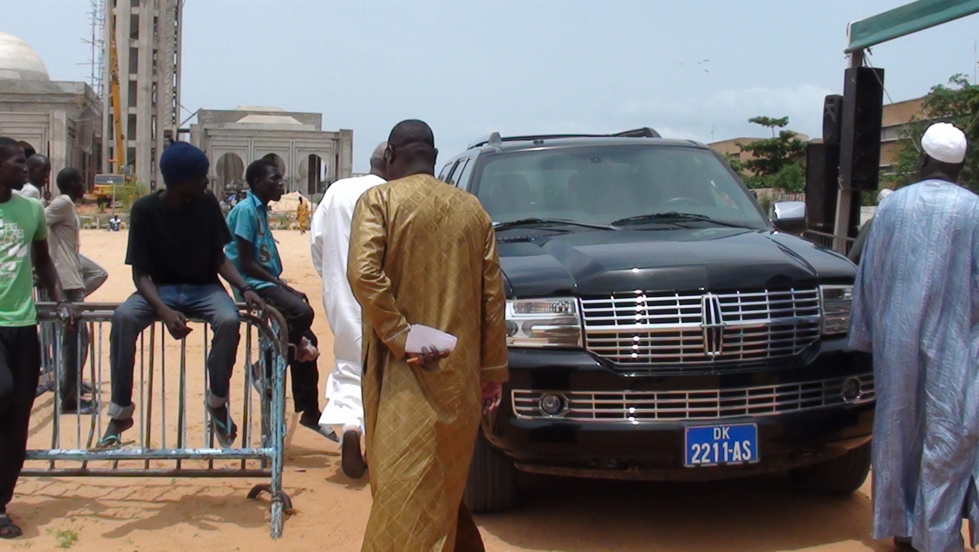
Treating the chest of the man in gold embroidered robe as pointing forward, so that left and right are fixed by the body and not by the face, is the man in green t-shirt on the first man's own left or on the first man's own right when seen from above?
on the first man's own left

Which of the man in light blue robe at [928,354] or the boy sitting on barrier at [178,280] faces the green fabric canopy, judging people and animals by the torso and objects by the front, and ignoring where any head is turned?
the man in light blue robe

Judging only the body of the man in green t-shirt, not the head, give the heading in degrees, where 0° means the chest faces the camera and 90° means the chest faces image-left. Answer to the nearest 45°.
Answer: approximately 0°

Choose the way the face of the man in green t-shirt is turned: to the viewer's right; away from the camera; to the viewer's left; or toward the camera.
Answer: to the viewer's right

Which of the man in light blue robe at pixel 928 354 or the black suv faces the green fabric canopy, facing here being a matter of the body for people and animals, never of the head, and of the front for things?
the man in light blue robe

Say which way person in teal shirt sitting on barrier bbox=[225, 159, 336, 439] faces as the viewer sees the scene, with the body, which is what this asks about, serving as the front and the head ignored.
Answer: to the viewer's right

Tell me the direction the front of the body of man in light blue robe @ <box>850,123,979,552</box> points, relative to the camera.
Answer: away from the camera

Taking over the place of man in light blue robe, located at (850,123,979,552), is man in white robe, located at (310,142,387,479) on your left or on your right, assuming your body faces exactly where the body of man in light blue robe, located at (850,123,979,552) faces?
on your left

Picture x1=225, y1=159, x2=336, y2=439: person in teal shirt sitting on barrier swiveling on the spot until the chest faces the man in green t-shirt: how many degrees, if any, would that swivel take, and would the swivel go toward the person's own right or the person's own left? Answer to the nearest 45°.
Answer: approximately 135° to the person's own right

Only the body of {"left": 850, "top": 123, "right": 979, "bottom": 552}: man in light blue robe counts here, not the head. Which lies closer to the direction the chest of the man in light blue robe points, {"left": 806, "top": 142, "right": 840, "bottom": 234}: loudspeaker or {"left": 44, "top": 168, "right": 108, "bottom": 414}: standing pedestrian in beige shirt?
the loudspeaker

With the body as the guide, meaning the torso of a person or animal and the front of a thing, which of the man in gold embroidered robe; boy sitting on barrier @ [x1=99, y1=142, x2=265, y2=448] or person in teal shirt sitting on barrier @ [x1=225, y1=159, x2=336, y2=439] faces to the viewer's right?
the person in teal shirt sitting on barrier

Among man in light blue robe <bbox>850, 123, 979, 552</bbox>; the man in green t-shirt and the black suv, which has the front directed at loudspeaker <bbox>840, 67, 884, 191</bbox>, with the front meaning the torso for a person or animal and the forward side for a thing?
the man in light blue robe

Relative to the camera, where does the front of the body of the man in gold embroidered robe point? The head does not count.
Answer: away from the camera

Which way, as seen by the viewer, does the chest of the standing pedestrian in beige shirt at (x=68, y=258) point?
to the viewer's right
